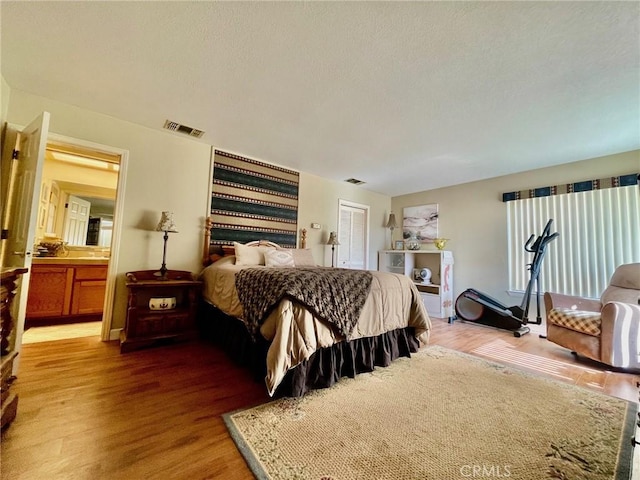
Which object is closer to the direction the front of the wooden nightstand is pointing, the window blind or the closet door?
the window blind

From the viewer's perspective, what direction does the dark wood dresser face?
to the viewer's right

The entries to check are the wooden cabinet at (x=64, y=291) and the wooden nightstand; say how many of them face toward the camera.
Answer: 2

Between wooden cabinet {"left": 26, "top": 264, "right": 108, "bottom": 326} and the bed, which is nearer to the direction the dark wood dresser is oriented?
the bed

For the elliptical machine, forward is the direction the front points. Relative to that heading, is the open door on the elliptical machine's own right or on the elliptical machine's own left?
on the elliptical machine's own right

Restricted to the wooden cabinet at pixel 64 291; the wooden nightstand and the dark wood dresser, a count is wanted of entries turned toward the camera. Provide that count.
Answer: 2

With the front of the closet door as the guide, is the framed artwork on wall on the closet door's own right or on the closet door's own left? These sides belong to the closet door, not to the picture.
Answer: on the closet door's own left

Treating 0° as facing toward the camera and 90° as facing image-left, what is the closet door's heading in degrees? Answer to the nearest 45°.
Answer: approximately 315°

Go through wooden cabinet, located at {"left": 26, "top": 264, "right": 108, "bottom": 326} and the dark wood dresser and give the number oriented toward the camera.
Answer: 1

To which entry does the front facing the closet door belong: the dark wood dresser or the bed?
the dark wood dresser
